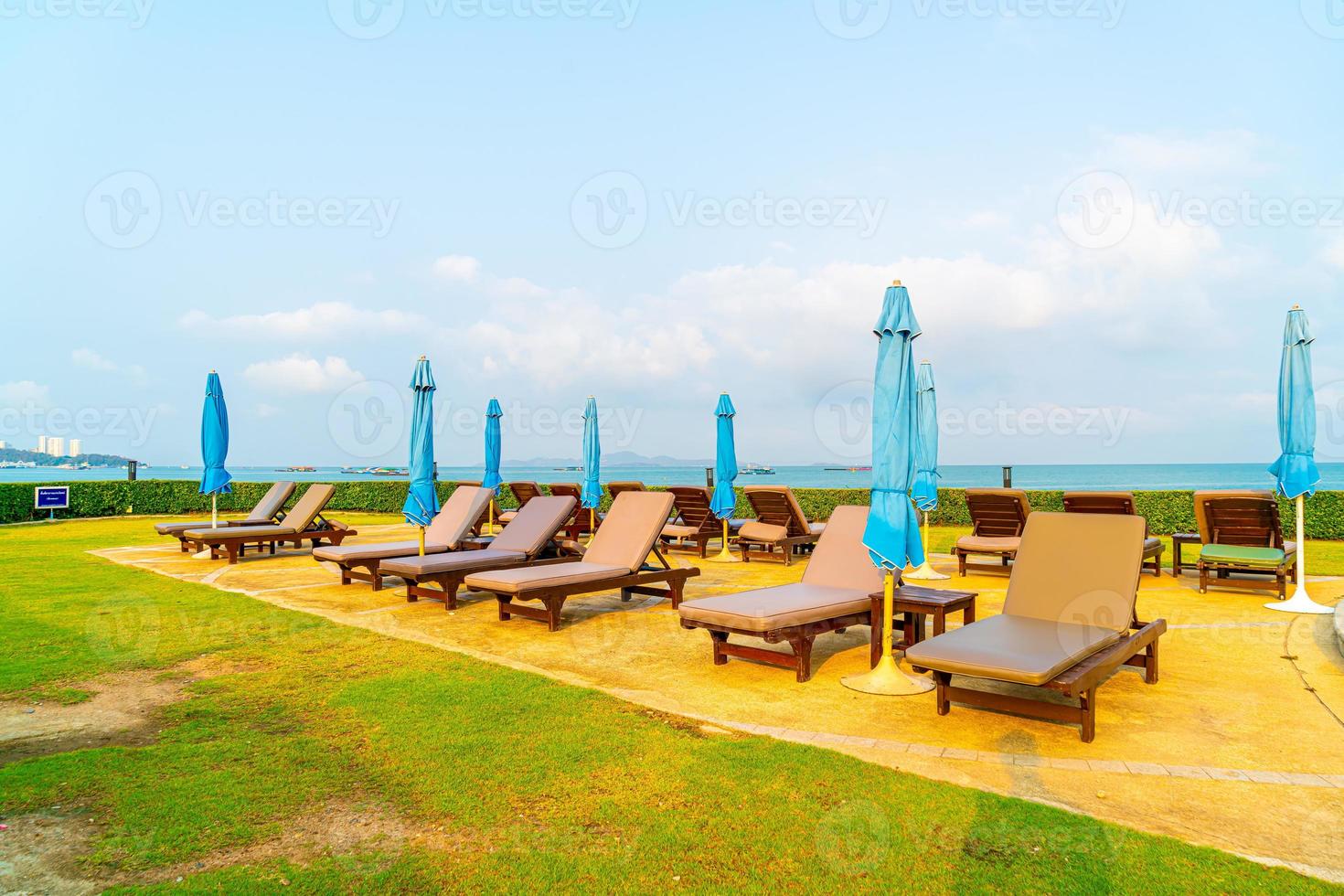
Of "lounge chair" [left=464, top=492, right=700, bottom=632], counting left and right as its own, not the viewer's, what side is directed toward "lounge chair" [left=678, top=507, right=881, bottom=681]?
left

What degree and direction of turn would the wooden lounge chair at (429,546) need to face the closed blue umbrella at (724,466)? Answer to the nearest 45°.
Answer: approximately 135° to its left

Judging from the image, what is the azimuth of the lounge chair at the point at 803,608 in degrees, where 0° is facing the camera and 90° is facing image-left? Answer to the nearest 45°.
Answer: approximately 45°

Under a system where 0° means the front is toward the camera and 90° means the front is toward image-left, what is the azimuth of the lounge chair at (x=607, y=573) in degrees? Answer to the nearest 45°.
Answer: approximately 45°

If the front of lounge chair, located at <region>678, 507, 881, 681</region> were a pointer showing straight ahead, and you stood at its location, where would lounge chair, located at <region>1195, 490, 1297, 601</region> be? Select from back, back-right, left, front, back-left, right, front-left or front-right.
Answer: back

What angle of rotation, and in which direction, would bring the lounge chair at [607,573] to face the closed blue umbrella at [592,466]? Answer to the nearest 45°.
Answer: approximately 135° to its right
